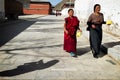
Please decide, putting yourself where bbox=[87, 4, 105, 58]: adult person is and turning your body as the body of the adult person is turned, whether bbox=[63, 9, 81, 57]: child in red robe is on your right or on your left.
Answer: on your right

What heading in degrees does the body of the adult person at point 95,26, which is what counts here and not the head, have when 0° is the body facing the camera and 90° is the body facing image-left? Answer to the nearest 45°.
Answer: approximately 0°
